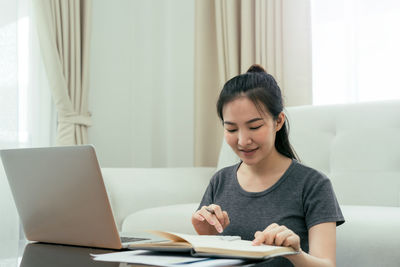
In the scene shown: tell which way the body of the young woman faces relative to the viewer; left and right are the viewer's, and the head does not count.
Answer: facing the viewer and to the left of the viewer

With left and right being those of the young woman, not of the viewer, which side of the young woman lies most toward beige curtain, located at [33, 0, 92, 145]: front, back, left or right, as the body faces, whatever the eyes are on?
right

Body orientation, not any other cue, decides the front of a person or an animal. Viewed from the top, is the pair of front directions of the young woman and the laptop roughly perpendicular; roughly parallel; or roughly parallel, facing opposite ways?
roughly parallel, facing opposite ways

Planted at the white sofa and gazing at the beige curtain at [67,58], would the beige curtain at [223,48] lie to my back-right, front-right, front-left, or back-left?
front-right

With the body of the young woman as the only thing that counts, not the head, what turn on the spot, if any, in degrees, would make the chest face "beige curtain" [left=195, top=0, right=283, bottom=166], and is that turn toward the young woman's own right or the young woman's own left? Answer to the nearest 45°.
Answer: approximately 135° to the young woman's own right

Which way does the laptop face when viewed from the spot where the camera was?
facing away from the viewer and to the right of the viewer

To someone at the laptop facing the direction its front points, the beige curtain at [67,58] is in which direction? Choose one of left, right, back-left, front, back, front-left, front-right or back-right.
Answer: front-left

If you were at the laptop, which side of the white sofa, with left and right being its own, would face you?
front

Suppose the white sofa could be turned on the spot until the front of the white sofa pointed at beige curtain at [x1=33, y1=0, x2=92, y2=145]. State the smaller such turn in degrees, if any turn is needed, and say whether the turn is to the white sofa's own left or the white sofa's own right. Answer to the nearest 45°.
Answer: approximately 90° to the white sofa's own right

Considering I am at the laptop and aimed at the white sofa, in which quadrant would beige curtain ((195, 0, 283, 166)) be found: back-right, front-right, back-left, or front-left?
front-left

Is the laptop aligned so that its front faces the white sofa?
yes

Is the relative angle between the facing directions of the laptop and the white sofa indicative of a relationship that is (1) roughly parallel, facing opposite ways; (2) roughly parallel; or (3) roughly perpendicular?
roughly parallel, facing opposite ways

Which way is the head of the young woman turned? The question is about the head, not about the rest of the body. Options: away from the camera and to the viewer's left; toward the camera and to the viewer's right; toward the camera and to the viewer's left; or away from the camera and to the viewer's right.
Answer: toward the camera and to the viewer's left

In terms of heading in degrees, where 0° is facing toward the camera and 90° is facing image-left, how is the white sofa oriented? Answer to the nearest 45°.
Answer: approximately 45°
